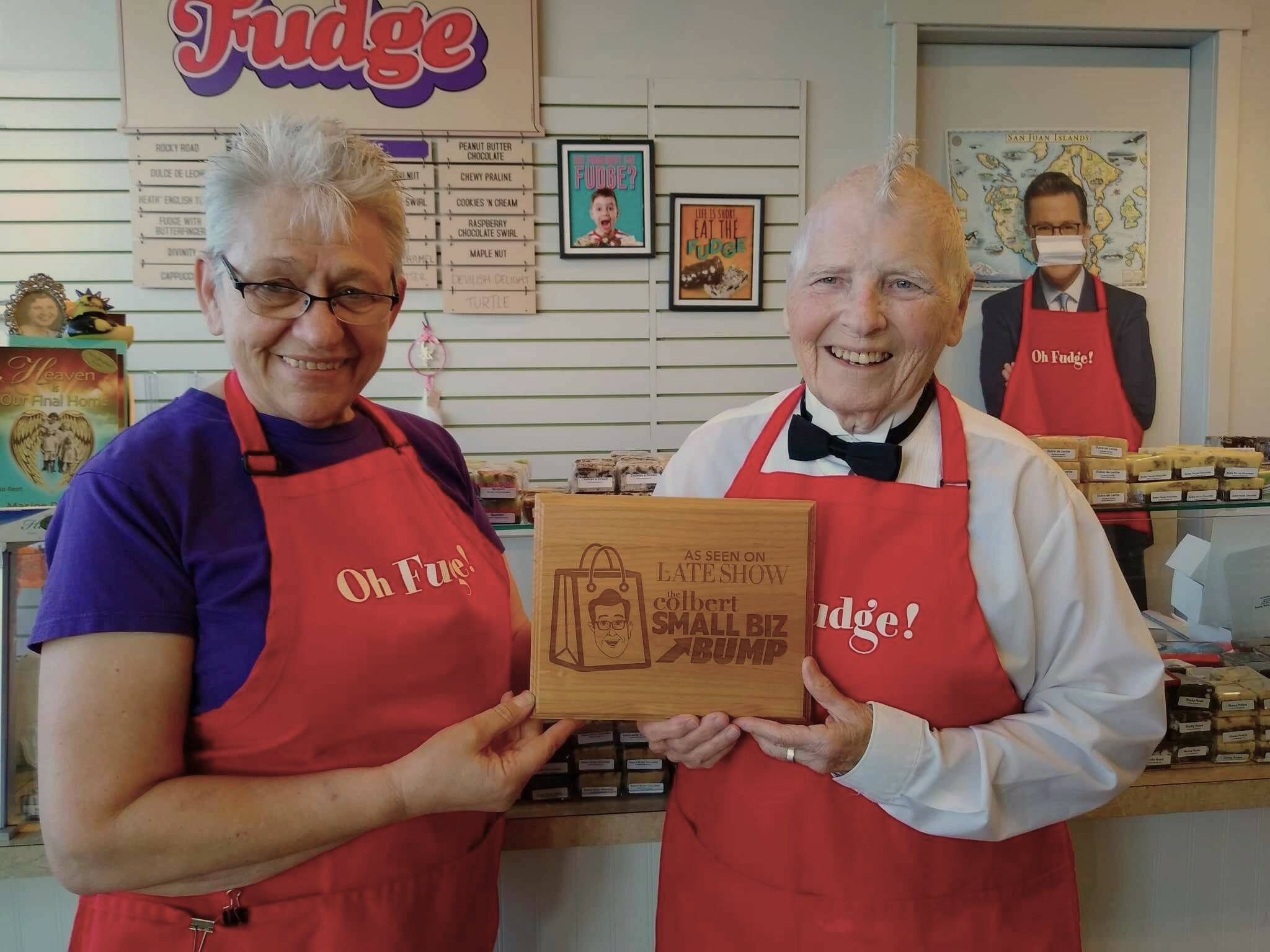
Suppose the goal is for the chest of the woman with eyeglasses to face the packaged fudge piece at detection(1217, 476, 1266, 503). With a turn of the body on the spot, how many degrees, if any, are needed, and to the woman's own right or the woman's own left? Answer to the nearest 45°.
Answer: approximately 45° to the woman's own left

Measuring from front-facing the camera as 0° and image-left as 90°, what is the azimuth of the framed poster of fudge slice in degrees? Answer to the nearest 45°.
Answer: approximately 0°

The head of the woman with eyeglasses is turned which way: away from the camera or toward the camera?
toward the camera

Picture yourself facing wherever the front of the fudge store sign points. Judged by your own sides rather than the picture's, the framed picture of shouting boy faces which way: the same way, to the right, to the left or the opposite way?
the same way

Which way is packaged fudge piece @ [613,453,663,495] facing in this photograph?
toward the camera

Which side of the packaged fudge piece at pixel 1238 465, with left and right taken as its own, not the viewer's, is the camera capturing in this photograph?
front

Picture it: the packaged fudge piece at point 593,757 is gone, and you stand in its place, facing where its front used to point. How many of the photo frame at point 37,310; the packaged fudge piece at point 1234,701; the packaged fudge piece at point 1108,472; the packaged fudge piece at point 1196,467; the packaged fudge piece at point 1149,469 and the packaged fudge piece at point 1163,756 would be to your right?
1

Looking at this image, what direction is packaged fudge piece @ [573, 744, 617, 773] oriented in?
toward the camera

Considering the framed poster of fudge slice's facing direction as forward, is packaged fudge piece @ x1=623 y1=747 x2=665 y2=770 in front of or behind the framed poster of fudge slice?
in front

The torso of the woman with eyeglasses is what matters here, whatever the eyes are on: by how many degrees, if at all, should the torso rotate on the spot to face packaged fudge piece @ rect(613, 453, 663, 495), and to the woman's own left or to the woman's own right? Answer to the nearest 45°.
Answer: approximately 90° to the woman's own left

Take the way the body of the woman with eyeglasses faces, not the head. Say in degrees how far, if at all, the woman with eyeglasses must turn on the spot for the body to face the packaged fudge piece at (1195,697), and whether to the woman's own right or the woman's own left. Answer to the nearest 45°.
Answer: approximately 45° to the woman's own left

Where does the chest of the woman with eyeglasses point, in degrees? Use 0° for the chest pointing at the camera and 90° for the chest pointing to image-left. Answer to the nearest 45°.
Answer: approximately 315°

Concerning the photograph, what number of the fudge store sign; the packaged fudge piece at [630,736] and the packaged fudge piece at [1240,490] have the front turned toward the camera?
3
